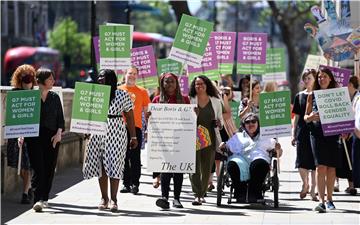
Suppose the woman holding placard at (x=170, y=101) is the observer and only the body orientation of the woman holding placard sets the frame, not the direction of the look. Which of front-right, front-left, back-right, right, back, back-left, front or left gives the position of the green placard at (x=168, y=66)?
back

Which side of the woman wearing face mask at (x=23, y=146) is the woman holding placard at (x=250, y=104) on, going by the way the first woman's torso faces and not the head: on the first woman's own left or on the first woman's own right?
on the first woman's own left

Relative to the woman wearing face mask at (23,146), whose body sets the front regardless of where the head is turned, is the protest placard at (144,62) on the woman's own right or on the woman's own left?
on the woman's own left

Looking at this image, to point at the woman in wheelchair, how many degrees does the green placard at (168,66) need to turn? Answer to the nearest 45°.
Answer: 0° — it already faces them

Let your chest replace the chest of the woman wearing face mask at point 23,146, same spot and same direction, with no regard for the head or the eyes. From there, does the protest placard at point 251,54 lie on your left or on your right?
on your left

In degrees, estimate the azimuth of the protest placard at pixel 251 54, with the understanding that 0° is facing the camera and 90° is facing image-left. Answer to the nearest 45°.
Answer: approximately 0°
